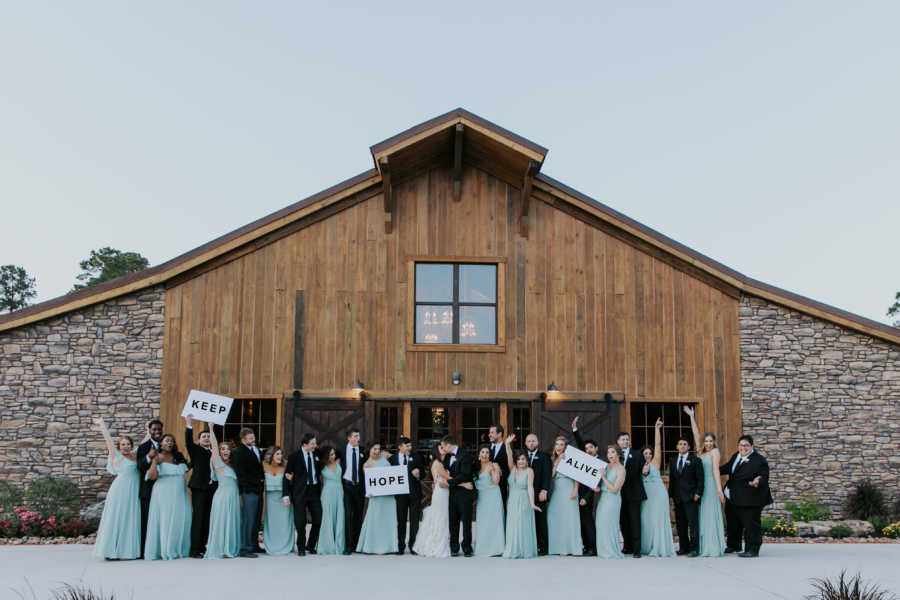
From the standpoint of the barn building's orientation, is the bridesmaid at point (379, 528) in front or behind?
in front

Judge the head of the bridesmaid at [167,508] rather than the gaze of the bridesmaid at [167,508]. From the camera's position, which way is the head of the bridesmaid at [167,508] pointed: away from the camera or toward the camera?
toward the camera

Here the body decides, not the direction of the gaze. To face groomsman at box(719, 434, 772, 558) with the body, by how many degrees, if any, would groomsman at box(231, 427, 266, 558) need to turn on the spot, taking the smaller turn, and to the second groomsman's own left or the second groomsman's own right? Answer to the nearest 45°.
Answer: approximately 45° to the second groomsman's own left

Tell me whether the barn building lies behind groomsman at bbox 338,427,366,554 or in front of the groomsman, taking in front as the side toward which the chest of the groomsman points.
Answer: behind

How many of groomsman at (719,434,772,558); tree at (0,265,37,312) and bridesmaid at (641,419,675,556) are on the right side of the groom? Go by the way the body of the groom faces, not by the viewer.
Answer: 1

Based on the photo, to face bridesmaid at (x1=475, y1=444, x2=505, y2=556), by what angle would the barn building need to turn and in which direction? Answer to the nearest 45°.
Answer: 0° — it already faces them

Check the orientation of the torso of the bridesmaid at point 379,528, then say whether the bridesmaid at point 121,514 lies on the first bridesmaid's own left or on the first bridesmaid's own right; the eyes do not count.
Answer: on the first bridesmaid's own right

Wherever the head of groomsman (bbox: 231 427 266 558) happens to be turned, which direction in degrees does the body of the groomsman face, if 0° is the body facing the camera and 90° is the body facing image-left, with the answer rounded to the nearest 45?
approximately 315°

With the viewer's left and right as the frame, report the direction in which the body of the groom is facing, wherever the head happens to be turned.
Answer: facing the viewer and to the left of the viewer

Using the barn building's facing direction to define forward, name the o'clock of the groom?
The groom is roughly at 12 o'clock from the barn building.

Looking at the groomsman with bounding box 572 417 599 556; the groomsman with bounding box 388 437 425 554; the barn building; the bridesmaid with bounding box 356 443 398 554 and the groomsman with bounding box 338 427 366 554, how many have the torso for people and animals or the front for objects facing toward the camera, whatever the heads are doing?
5

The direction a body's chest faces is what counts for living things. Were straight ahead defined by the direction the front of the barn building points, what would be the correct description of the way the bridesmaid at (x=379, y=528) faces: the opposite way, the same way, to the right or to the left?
the same way

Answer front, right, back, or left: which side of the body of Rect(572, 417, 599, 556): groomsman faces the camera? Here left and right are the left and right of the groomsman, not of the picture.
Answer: front

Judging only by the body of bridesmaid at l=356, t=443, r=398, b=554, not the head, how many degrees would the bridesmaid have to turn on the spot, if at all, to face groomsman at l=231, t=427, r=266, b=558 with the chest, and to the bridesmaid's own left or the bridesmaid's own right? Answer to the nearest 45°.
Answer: approximately 90° to the bridesmaid's own right

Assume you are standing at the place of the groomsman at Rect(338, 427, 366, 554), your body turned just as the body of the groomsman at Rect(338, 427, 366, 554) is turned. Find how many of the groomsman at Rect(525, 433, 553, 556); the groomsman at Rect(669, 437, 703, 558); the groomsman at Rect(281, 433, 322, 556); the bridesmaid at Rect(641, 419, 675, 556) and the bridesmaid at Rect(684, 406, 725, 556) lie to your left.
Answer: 4

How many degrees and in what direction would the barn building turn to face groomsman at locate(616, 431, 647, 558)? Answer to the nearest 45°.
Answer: approximately 45° to its left

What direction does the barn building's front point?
toward the camera
